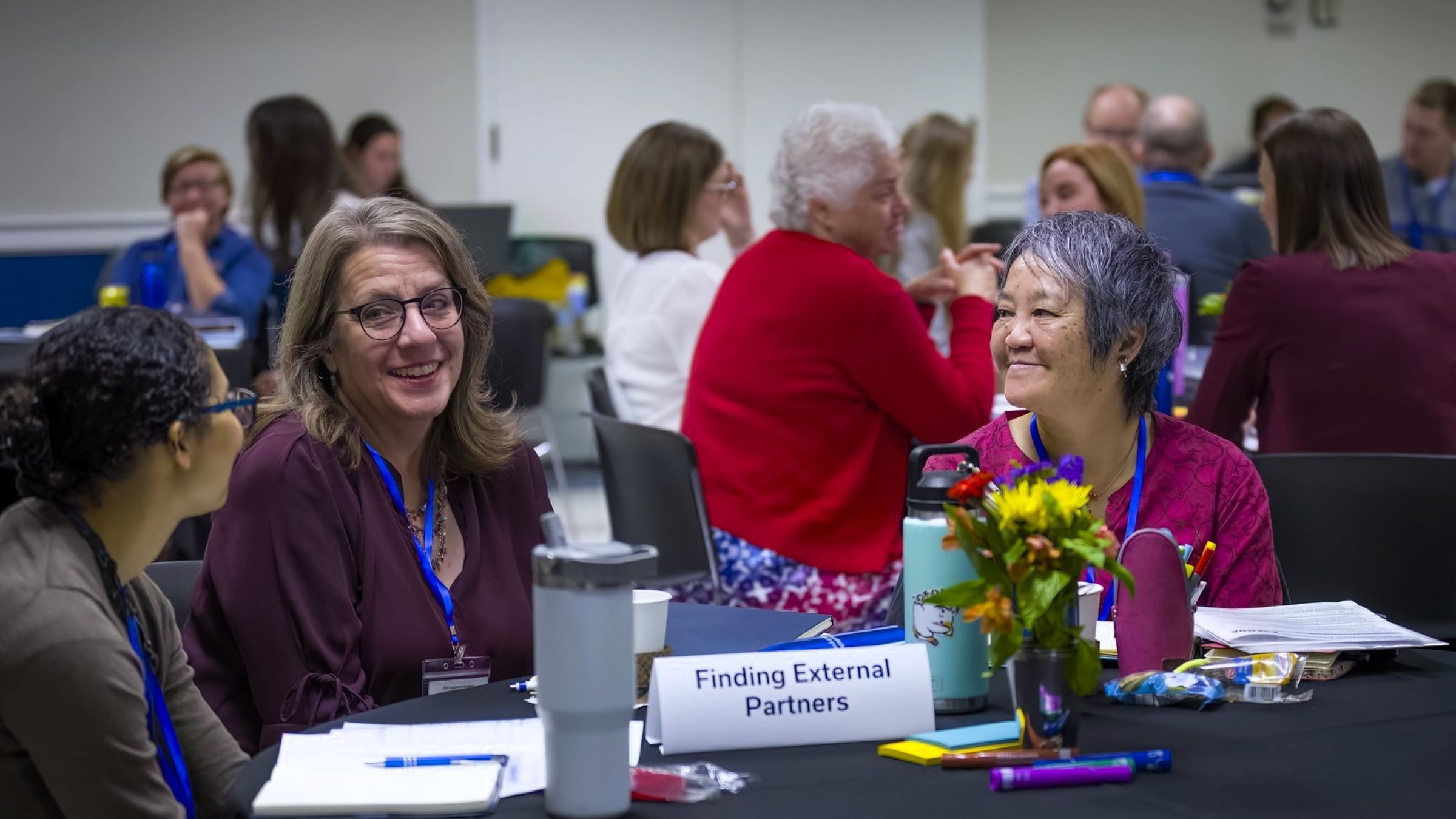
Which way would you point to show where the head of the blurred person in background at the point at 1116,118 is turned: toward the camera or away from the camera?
toward the camera

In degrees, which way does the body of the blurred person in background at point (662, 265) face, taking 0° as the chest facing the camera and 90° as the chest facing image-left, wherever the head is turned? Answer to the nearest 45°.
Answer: approximately 225°

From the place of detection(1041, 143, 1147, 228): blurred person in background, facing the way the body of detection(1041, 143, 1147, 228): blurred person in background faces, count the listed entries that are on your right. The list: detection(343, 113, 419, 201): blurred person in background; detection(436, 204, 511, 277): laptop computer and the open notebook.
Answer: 2

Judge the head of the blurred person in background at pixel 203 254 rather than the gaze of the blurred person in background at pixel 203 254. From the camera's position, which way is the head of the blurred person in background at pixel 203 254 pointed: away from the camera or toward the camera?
toward the camera

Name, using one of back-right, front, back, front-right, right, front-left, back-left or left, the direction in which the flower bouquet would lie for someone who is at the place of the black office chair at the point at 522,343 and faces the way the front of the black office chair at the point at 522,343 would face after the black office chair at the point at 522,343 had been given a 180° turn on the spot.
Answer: front-left

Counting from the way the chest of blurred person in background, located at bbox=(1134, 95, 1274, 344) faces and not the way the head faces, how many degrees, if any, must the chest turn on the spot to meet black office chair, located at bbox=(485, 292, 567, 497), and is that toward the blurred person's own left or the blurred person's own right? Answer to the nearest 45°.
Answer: approximately 90° to the blurred person's own left

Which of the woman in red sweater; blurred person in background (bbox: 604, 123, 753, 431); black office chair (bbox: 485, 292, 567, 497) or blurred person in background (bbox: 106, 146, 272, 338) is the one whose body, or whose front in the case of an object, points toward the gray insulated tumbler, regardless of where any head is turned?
blurred person in background (bbox: 106, 146, 272, 338)

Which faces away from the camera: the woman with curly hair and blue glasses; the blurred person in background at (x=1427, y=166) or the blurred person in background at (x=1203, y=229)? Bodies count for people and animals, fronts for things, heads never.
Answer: the blurred person in background at (x=1203, y=229)

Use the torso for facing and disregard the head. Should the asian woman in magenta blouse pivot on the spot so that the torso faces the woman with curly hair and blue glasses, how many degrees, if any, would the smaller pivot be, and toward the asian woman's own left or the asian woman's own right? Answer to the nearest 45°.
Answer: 0° — they already face them

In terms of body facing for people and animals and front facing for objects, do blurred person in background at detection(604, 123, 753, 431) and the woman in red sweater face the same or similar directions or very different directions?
same or similar directions

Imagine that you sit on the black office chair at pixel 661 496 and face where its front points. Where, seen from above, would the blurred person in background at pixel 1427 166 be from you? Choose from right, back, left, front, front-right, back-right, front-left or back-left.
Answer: front

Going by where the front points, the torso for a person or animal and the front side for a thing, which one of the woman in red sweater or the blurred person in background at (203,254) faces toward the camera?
the blurred person in background

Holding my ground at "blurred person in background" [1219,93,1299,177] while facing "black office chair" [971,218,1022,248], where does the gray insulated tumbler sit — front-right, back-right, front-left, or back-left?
front-left

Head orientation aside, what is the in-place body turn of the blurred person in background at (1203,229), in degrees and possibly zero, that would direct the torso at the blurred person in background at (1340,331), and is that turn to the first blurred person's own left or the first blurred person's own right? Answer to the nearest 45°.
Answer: approximately 180°

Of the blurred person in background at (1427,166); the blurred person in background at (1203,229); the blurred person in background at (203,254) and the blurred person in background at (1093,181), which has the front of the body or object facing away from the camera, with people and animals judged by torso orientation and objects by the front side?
the blurred person in background at (1203,229)

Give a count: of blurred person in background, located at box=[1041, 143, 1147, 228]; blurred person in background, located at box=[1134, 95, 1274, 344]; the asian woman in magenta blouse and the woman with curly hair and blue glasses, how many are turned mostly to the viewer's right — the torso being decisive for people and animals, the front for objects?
1

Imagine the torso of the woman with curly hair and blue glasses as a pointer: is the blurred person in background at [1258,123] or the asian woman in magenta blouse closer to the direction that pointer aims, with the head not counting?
the asian woman in magenta blouse

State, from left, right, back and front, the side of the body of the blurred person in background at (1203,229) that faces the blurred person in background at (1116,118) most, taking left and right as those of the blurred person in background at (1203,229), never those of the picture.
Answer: front

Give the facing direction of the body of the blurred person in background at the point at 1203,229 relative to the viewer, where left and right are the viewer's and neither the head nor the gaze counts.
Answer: facing away from the viewer
